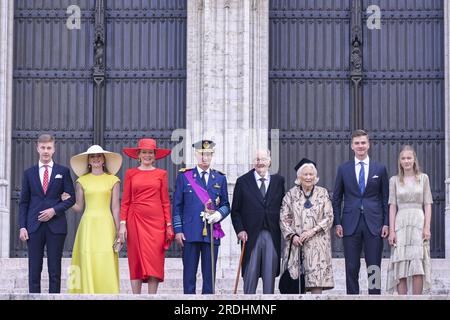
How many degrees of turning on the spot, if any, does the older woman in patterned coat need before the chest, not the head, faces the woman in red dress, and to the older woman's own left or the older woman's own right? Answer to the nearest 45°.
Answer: approximately 90° to the older woman's own right

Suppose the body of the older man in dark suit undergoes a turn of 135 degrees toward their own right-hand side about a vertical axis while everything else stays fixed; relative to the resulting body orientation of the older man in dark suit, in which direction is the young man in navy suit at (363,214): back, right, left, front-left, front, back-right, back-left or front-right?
back-right

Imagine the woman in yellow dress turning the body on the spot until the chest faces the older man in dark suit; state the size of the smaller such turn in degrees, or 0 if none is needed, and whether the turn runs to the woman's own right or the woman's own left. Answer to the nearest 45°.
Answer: approximately 90° to the woman's own left

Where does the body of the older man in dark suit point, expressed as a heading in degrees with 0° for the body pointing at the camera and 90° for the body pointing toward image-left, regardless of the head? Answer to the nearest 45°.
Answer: approximately 0°

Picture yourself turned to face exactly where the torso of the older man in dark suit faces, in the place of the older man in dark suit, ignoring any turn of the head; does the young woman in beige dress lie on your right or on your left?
on your left

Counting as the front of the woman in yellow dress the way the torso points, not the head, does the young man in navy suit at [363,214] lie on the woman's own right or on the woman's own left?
on the woman's own left

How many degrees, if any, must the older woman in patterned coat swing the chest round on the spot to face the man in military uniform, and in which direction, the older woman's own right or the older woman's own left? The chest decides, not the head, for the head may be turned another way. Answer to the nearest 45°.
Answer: approximately 90° to the older woman's own right

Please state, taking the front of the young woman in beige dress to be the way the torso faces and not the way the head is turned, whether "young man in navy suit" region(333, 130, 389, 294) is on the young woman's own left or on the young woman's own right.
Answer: on the young woman's own right

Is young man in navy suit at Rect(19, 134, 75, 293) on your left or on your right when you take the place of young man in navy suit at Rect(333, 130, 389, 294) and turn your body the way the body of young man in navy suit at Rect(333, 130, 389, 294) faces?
on your right

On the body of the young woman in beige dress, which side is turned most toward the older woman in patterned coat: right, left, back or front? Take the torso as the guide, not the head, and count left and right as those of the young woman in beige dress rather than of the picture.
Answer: right

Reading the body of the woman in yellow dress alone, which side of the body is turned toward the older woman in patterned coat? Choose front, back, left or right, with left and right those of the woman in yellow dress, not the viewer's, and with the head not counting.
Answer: left

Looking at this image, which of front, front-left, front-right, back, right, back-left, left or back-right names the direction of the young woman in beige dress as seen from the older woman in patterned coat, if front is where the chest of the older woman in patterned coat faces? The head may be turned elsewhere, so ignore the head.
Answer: left

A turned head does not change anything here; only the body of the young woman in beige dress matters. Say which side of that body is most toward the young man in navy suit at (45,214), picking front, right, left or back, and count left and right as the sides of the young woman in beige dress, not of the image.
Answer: right
